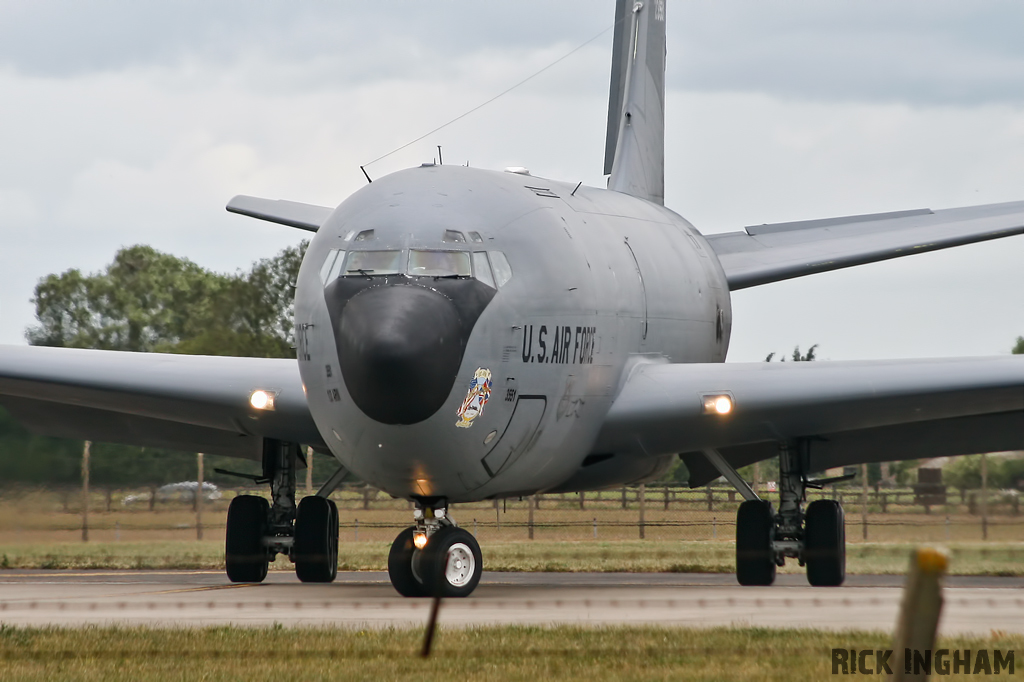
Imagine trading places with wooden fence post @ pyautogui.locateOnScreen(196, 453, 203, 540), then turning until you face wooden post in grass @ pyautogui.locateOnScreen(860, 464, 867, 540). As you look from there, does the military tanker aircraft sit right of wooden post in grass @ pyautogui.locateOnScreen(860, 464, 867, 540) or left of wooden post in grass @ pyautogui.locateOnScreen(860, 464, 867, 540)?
right

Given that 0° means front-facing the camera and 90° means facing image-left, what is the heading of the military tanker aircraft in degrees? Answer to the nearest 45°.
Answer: approximately 0°

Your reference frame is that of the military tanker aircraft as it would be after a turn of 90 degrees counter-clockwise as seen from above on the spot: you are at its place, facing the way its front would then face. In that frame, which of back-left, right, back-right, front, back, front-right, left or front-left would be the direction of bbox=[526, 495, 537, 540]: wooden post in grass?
left

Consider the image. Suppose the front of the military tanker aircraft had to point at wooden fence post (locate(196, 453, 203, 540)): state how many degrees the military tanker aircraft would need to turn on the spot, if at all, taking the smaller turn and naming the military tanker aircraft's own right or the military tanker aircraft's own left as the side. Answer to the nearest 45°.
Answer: approximately 135° to the military tanker aircraft's own right

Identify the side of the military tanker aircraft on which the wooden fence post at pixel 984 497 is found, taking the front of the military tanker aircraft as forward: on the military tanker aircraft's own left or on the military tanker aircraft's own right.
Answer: on the military tanker aircraft's own left

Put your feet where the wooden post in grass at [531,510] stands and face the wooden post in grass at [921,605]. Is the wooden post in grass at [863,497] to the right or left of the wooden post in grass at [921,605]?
left

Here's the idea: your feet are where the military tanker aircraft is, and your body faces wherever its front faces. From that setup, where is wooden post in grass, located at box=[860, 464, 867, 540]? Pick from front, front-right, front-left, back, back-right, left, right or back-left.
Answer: back-left

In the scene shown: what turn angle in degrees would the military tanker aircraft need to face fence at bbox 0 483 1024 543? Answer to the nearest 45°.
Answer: approximately 180°

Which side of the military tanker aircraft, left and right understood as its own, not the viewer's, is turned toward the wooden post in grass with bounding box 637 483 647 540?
back

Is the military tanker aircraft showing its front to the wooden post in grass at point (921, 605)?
yes

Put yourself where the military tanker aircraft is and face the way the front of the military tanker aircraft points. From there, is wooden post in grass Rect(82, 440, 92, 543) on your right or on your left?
on your right
